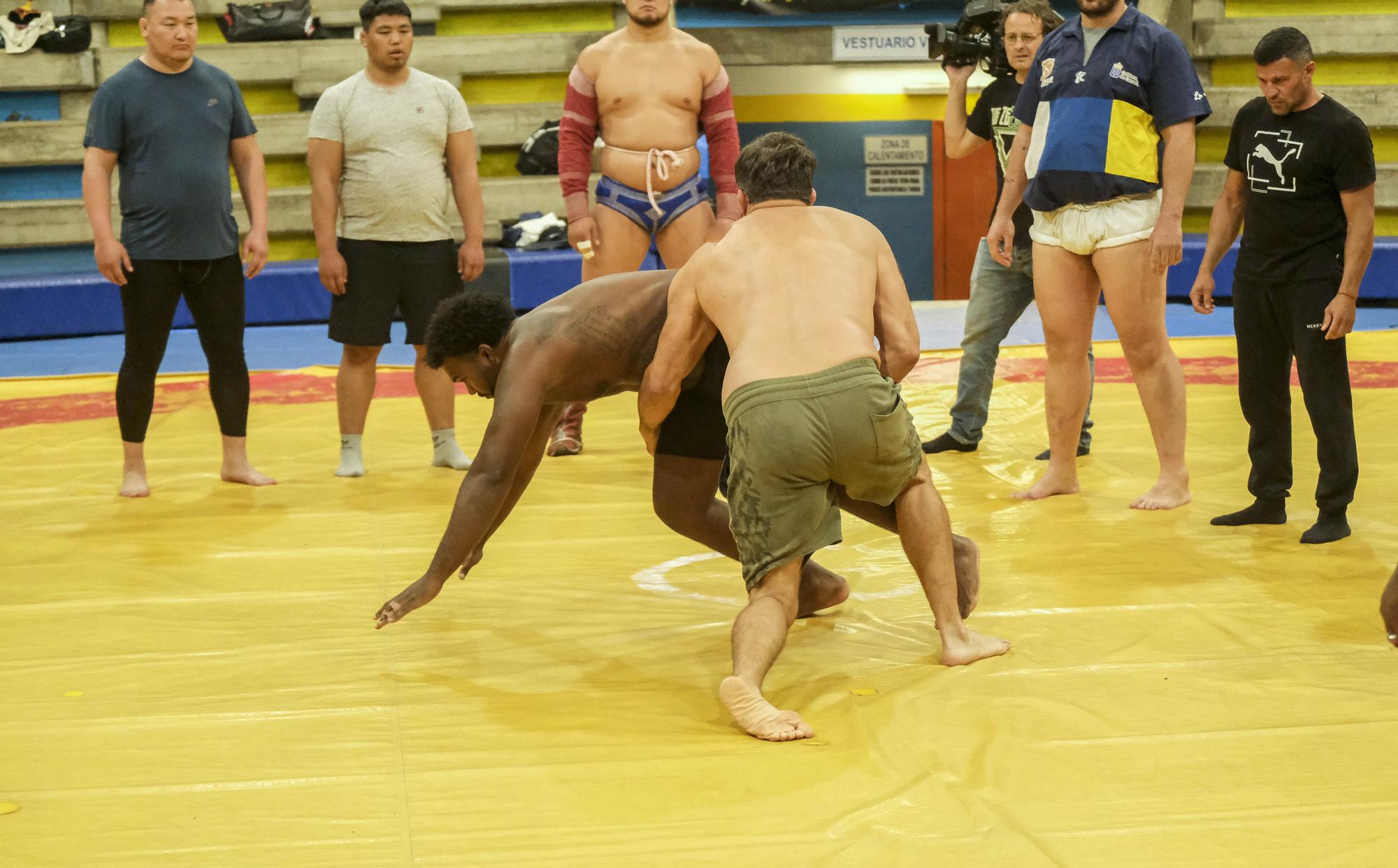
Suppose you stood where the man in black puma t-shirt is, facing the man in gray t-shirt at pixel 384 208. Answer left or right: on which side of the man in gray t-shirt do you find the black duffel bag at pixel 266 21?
right

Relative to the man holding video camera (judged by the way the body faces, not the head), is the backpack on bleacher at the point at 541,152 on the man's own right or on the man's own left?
on the man's own right

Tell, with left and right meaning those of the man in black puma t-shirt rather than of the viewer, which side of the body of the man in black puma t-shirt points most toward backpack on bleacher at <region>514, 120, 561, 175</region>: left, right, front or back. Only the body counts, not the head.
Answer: right

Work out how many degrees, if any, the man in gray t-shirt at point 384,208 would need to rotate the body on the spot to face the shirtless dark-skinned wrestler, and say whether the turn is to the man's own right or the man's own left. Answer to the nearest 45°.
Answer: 0° — they already face them

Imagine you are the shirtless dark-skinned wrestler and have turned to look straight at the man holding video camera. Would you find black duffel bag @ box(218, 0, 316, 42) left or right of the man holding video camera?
left

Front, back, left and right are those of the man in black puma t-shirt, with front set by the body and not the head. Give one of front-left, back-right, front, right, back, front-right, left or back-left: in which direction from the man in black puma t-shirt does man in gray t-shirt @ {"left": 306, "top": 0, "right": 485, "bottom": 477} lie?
front-right

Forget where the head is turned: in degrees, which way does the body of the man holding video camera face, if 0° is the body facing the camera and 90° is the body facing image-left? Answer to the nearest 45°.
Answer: approximately 45°

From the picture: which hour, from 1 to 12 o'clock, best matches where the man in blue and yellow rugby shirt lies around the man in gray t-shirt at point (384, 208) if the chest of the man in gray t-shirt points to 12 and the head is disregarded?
The man in blue and yellow rugby shirt is roughly at 10 o'clock from the man in gray t-shirt.

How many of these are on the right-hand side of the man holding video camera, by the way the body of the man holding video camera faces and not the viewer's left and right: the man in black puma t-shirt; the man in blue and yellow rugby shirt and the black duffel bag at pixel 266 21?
1
